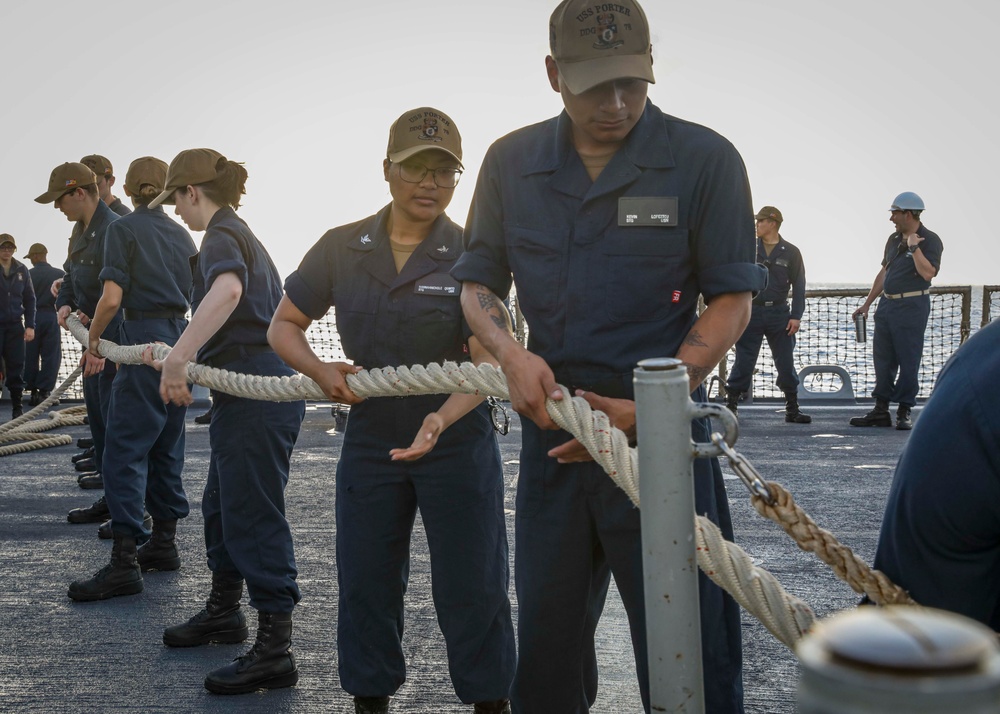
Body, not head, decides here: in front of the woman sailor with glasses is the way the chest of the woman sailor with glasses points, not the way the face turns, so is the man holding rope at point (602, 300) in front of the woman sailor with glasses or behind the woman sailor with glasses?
in front

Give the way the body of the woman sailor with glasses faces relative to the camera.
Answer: toward the camera

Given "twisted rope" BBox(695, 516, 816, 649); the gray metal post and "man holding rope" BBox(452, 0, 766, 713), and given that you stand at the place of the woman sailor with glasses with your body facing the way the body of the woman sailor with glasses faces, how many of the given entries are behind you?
0

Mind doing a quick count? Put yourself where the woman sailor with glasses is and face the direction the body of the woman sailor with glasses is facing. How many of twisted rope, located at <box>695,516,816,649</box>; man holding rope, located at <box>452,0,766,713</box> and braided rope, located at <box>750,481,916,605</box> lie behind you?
0

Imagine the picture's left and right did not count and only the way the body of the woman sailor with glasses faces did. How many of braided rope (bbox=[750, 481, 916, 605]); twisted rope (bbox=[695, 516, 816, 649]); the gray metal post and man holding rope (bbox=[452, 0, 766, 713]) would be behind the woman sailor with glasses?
0

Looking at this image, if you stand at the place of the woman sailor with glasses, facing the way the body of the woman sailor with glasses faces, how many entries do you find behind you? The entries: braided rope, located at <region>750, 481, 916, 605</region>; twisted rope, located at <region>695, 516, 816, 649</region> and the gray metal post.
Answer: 0

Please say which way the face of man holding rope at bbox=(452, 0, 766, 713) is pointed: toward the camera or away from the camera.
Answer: toward the camera

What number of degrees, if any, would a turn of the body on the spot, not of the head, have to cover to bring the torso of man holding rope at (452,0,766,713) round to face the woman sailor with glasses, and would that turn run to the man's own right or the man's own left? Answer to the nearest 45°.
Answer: approximately 135° to the man's own right

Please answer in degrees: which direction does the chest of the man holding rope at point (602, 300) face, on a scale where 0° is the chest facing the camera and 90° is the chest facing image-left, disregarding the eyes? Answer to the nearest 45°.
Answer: approximately 0°

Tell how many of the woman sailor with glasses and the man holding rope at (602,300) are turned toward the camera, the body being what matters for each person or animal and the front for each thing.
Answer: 2

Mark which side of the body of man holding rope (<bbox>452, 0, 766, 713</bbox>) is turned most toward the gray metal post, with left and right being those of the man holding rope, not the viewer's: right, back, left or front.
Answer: front

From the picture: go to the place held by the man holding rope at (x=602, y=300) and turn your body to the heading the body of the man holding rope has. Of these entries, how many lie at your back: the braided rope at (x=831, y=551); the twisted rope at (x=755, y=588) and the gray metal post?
0

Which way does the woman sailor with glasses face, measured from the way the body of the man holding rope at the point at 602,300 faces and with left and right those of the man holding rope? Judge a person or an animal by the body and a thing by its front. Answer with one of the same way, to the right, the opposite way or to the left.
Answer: the same way
